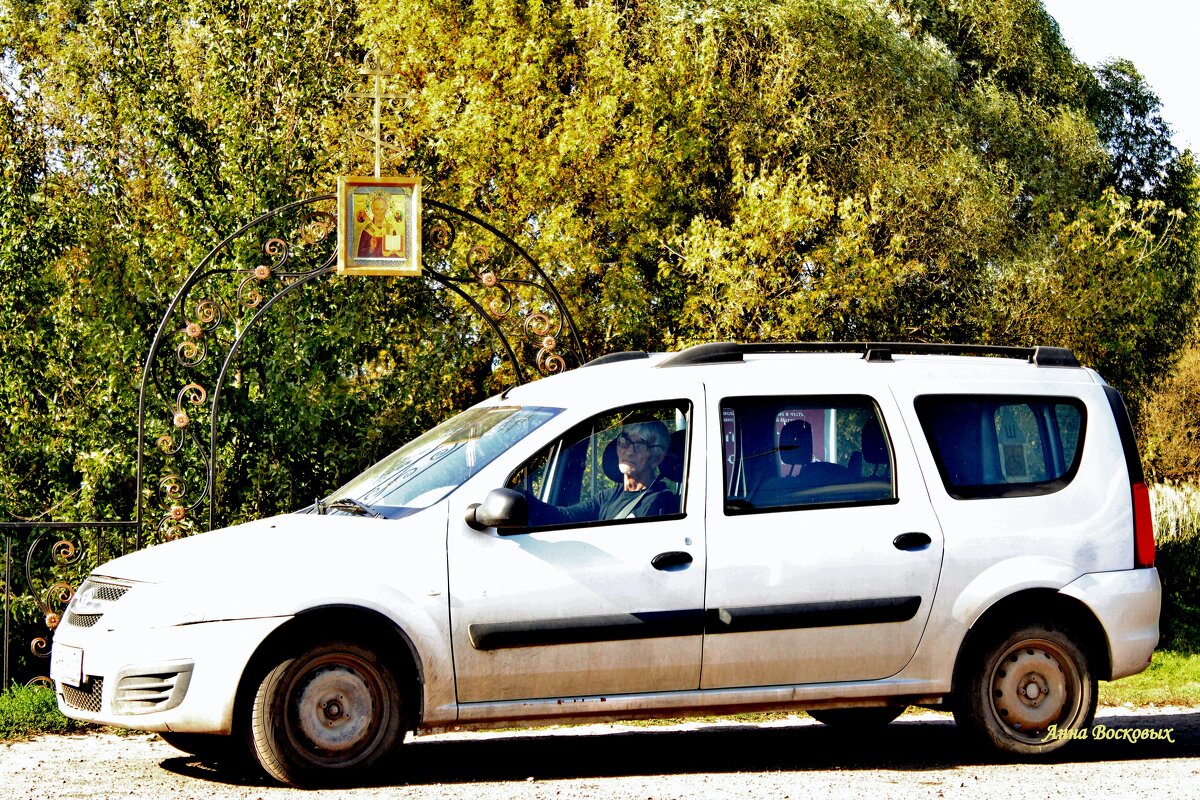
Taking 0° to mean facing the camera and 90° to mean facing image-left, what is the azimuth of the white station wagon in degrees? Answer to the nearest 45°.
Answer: approximately 90°

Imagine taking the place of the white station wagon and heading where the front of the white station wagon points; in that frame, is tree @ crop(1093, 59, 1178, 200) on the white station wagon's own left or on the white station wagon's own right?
on the white station wagon's own right
